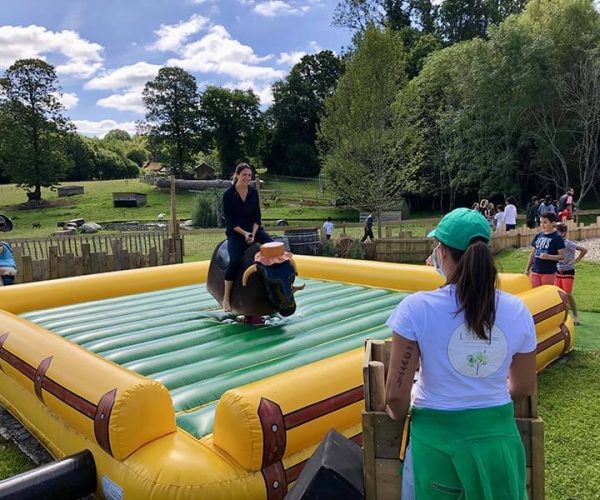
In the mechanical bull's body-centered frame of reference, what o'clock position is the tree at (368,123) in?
The tree is roughly at 8 o'clock from the mechanical bull.

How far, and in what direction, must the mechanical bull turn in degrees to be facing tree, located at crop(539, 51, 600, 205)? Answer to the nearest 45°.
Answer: approximately 90° to its left

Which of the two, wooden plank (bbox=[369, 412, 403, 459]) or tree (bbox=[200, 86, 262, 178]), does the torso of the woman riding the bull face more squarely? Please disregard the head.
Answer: the wooden plank

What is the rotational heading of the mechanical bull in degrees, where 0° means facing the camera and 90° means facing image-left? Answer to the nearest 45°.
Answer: approximately 315°

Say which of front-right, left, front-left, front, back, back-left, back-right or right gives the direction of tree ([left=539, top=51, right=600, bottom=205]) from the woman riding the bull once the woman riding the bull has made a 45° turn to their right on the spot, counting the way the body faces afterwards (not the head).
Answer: back-left

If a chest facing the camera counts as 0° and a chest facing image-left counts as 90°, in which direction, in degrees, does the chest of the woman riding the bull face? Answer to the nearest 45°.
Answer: approximately 315°

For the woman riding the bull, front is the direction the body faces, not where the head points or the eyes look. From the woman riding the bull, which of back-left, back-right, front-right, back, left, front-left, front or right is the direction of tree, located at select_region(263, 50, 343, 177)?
back-left

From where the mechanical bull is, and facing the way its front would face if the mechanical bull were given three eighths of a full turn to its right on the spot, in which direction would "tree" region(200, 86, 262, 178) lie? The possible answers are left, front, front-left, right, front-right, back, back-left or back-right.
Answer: right

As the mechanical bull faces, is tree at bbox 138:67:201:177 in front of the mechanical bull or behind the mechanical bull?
behind

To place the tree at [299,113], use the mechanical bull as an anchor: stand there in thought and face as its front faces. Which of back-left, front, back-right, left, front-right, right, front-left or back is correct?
back-left

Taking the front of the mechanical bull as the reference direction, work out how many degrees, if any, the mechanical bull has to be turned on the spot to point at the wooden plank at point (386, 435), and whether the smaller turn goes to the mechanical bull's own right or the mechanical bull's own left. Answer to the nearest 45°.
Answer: approximately 45° to the mechanical bull's own right
